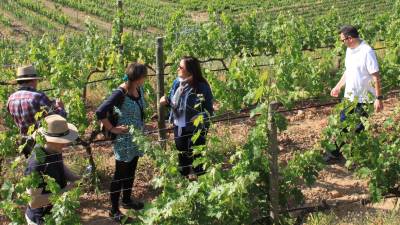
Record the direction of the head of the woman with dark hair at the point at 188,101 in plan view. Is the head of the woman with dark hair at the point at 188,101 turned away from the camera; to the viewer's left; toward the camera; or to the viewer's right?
to the viewer's left

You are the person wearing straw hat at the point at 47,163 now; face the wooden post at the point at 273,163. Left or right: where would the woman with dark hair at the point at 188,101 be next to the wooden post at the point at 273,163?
left

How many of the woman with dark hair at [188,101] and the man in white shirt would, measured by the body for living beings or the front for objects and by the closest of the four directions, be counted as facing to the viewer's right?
0

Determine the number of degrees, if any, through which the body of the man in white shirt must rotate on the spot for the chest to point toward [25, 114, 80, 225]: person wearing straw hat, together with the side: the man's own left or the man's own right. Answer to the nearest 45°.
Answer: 0° — they already face them

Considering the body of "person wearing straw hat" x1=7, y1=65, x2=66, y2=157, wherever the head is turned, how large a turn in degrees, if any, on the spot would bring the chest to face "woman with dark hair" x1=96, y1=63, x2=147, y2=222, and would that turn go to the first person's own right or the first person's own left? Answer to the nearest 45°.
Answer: approximately 45° to the first person's own right

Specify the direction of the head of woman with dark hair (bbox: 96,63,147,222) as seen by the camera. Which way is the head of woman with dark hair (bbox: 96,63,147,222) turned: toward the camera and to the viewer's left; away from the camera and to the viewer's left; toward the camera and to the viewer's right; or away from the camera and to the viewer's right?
away from the camera and to the viewer's right

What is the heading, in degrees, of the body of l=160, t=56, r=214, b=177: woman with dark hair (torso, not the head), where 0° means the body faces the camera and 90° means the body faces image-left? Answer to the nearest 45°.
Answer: approximately 45°

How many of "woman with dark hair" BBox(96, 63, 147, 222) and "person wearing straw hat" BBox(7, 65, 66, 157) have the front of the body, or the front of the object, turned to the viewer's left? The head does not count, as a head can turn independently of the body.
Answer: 0
